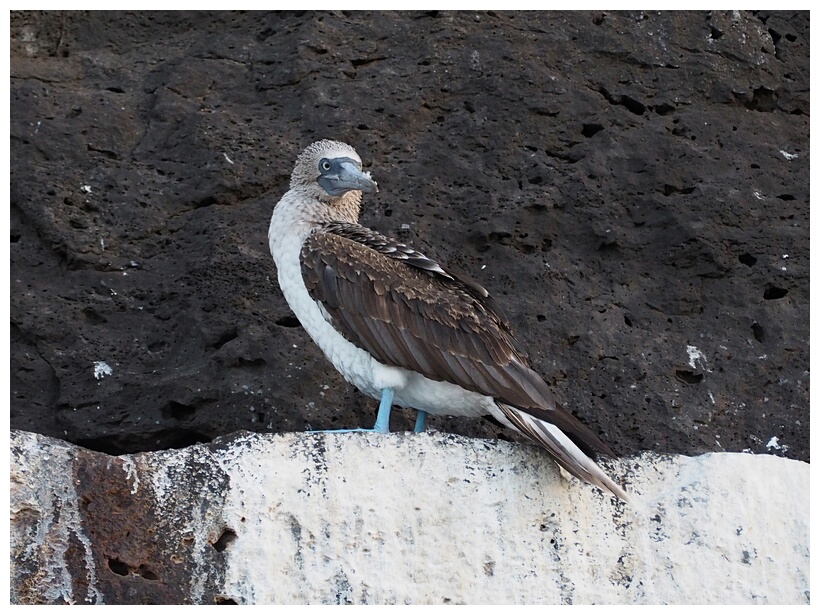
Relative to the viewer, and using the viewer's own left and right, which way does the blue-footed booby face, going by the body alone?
facing to the left of the viewer
